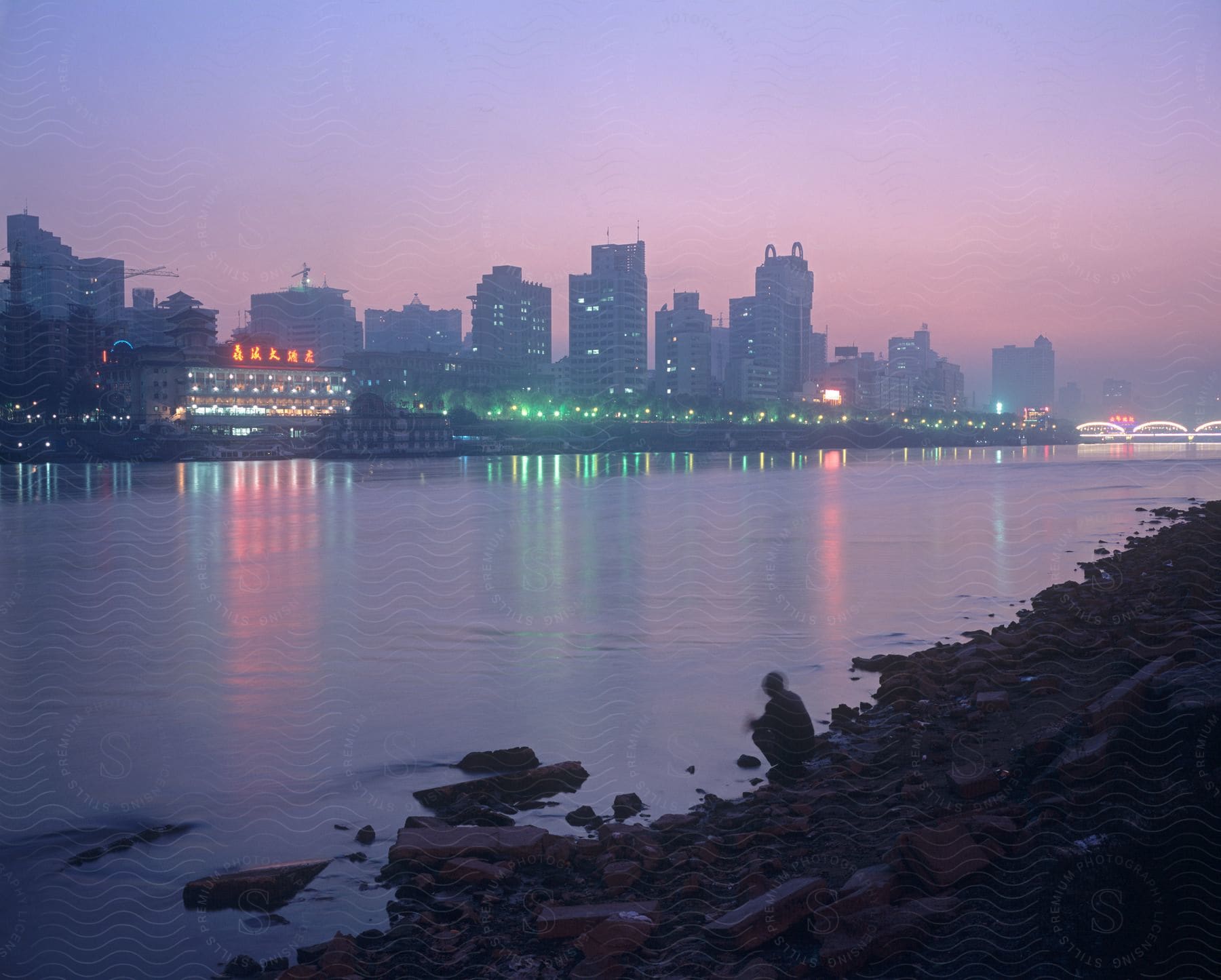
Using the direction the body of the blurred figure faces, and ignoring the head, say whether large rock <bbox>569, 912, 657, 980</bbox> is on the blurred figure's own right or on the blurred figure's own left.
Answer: on the blurred figure's own left

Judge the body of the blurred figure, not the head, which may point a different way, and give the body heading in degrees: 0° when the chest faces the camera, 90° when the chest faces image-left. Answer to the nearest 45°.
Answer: approximately 90°

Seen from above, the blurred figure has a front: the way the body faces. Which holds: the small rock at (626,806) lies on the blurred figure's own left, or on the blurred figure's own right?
on the blurred figure's own left

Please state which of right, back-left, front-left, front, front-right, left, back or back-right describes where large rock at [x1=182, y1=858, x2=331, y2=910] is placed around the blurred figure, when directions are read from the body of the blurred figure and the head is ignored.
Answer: front-left

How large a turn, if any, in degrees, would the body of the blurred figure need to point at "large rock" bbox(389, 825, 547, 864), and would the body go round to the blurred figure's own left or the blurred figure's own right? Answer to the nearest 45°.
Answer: approximately 45° to the blurred figure's own left
